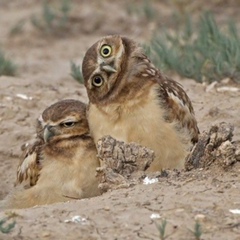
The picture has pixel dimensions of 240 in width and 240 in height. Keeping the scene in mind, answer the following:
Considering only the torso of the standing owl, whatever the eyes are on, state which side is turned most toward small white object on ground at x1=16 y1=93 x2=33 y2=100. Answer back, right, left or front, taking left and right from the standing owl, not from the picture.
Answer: right

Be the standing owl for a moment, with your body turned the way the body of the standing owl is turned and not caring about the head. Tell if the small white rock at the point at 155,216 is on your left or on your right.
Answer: on your left

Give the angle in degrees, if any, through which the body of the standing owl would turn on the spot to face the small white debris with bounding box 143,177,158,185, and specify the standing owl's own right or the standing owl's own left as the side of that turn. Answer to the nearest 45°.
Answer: approximately 45° to the standing owl's own left

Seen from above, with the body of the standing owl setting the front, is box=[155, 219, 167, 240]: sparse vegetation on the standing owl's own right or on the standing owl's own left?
on the standing owl's own left

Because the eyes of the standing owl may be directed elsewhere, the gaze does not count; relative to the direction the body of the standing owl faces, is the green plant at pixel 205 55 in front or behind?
behind

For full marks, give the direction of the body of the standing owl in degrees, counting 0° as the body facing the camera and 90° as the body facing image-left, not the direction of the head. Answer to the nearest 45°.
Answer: approximately 45°

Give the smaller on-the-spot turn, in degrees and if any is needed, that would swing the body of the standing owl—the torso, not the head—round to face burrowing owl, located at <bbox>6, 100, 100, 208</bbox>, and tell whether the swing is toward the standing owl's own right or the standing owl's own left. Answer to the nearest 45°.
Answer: approximately 45° to the standing owl's own right

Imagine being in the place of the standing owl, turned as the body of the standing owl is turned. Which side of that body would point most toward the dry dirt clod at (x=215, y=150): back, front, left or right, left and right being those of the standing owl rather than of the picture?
left
